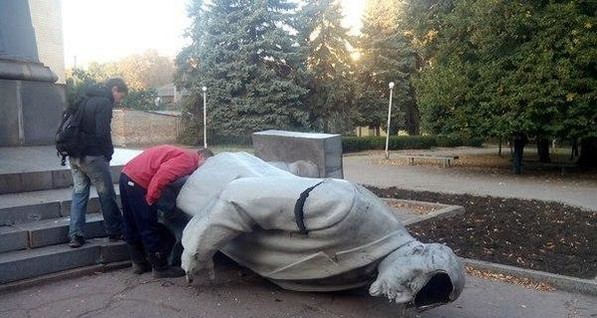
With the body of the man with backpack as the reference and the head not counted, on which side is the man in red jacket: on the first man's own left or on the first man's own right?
on the first man's own right

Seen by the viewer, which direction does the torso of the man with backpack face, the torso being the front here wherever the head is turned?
to the viewer's right

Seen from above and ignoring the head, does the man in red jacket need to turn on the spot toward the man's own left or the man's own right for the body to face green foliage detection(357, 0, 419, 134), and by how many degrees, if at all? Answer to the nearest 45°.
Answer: approximately 45° to the man's own left

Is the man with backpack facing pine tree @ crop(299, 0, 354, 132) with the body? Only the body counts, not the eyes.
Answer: no

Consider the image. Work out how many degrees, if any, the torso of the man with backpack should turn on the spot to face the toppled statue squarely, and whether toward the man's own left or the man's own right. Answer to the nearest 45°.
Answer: approximately 45° to the man's own right

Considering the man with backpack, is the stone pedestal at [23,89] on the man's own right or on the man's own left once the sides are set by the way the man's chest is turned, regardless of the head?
on the man's own left

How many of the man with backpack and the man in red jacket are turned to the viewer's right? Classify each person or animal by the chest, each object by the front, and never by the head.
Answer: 2

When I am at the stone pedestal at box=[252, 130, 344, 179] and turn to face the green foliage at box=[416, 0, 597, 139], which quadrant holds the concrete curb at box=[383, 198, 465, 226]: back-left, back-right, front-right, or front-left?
front-right

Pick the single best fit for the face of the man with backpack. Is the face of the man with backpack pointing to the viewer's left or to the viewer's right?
to the viewer's right

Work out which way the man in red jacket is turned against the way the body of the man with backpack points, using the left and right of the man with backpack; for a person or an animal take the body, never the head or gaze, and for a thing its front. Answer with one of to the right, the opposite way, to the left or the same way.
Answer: the same way

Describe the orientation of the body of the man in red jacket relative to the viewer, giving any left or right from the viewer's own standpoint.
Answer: facing to the right of the viewer

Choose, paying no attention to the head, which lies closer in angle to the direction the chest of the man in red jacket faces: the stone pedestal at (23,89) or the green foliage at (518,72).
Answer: the green foliage
